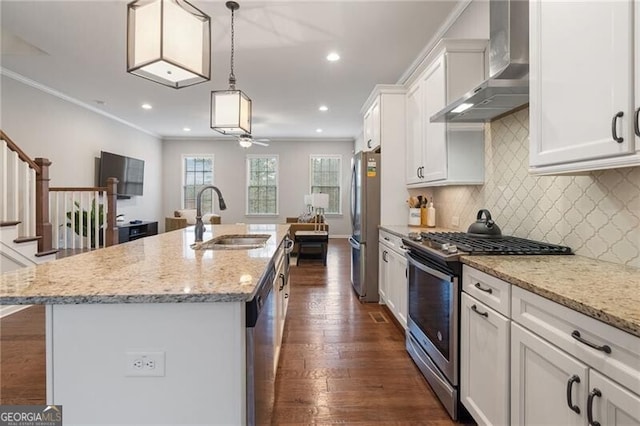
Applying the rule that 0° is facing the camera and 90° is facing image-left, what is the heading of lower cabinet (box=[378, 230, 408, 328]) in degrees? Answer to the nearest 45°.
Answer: approximately 90°

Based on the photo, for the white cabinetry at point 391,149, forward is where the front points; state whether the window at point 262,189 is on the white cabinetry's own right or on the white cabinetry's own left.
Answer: on the white cabinetry's own right

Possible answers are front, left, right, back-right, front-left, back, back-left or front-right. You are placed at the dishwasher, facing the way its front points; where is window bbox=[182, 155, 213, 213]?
left

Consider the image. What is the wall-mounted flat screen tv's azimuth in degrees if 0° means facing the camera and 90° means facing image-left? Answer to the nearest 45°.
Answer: approximately 315°

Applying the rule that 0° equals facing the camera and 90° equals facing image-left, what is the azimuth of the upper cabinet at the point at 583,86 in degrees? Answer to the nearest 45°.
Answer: approximately 45°

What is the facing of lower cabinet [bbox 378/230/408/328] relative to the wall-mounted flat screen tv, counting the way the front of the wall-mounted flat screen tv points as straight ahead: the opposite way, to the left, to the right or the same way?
the opposite way

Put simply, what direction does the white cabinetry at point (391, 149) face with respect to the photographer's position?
facing to the left of the viewer

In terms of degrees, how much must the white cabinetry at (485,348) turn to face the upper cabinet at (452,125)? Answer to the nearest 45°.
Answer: approximately 135° to its right

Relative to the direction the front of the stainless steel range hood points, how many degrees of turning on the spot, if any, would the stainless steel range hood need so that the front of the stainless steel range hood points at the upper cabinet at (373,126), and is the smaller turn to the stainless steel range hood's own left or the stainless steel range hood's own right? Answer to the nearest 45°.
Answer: approximately 90° to the stainless steel range hood's own right

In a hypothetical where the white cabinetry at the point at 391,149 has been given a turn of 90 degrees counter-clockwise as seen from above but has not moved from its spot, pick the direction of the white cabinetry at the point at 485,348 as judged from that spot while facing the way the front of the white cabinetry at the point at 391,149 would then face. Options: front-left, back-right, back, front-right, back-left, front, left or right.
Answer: front

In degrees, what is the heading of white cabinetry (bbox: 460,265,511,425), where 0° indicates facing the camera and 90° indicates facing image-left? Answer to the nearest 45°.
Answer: approximately 45°

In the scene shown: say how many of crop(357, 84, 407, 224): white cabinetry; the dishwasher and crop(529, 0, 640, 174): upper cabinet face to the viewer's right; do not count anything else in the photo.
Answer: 1

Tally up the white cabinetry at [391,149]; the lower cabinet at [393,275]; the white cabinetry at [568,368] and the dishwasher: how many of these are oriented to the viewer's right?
1

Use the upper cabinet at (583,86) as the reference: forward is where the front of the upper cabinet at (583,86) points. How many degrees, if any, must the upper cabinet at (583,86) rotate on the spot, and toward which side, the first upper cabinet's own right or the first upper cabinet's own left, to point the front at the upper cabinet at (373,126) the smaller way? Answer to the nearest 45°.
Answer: approximately 90° to the first upper cabinet's own right

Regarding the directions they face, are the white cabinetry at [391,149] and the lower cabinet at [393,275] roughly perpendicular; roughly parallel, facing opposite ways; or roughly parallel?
roughly parallel
